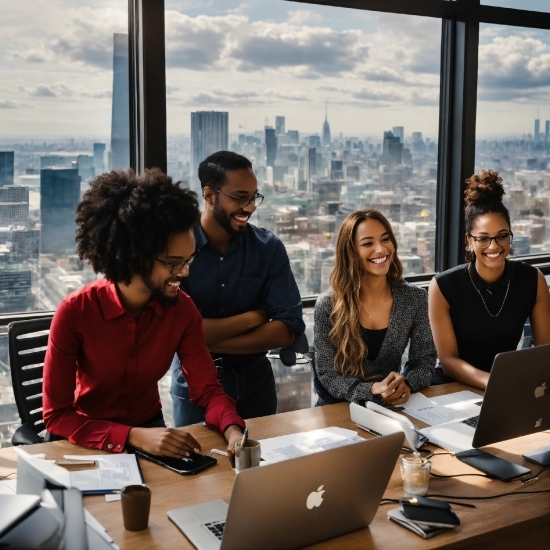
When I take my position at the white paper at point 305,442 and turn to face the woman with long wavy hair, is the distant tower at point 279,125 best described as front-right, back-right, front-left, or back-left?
front-left

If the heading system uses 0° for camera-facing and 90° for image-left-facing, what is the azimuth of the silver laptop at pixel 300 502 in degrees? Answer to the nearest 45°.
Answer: approximately 135°

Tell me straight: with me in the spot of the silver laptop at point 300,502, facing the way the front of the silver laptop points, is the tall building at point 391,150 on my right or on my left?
on my right

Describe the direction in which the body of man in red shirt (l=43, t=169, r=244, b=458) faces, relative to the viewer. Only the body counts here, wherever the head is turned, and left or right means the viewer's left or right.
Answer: facing the viewer and to the right of the viewer

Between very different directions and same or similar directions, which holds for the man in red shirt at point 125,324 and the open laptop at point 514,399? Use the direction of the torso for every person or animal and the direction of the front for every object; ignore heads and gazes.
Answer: very different directions

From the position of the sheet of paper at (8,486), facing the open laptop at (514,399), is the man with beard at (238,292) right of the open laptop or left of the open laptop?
left

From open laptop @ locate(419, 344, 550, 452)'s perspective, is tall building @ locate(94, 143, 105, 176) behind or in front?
in front

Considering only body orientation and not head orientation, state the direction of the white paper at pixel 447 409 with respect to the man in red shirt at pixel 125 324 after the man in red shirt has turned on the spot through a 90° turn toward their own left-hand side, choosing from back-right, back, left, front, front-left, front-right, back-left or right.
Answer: front-right

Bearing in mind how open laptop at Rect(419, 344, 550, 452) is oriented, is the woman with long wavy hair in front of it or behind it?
in front

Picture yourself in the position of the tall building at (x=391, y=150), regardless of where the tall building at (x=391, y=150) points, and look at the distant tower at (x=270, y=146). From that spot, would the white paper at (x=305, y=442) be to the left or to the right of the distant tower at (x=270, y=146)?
left

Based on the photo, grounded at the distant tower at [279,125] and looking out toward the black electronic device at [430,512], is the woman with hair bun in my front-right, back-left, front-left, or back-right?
front-left

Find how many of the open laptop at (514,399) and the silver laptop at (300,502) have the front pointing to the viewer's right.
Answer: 0
